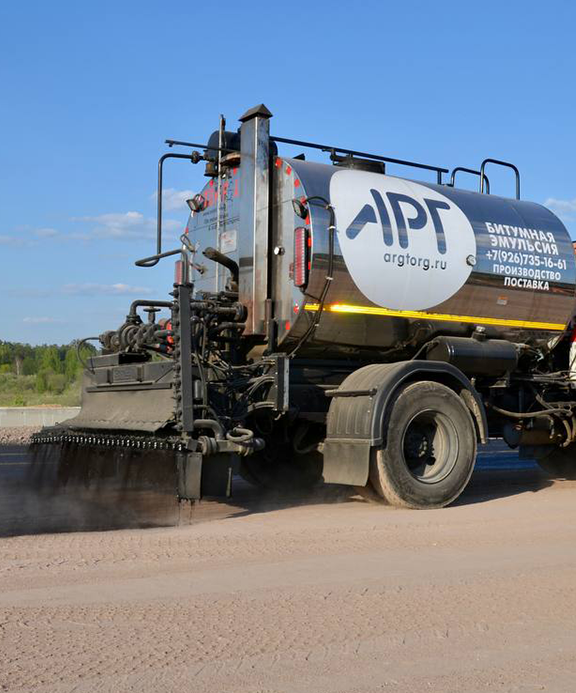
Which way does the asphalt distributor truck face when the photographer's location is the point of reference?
facing away from the viewer and to the right of the viewer
